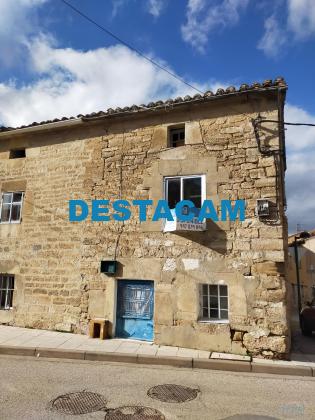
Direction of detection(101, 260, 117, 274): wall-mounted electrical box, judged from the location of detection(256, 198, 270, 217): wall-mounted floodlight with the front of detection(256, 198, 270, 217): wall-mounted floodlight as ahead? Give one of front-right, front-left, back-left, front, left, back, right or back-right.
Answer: right

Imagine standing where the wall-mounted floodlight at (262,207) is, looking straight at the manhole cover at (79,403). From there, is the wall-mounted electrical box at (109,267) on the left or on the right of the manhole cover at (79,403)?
right

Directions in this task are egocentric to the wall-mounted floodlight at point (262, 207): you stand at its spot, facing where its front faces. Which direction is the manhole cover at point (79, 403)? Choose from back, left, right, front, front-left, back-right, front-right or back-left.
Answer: front-right

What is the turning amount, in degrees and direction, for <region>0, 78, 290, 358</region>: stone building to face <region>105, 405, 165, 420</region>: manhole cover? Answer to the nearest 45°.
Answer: approximately 45° to its left

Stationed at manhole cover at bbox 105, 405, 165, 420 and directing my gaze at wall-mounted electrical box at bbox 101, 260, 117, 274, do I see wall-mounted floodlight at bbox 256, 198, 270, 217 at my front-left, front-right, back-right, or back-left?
front-right

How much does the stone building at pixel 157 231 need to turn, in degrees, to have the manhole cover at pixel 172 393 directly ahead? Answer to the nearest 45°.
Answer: approximately 45° to its left

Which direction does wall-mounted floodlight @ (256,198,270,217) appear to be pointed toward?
toward the camera

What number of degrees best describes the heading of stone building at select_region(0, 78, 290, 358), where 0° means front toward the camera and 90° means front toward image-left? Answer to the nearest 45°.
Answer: approximately 45°
